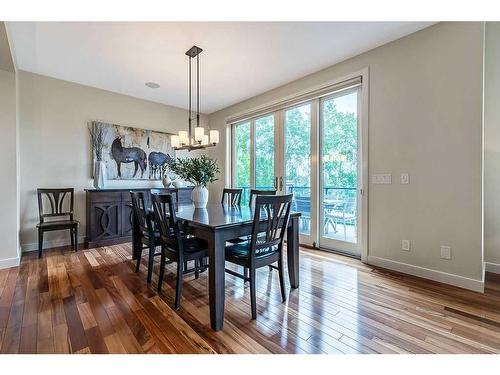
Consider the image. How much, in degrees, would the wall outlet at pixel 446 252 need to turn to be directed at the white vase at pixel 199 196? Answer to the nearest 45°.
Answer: approximately 45° to its right

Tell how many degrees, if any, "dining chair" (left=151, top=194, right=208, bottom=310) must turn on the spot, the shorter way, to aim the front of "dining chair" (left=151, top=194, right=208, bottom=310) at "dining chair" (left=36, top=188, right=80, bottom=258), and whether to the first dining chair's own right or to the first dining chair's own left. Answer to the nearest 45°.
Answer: approximately 90° to the first dining chair's own left

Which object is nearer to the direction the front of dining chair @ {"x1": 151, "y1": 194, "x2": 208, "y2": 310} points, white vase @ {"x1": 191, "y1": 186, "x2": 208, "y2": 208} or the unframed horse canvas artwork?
the white vase

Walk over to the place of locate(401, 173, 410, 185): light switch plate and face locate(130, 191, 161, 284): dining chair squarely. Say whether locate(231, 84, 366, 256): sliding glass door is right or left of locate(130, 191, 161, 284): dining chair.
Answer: right

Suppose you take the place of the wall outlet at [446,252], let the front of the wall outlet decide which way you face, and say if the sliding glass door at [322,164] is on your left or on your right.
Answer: on your right

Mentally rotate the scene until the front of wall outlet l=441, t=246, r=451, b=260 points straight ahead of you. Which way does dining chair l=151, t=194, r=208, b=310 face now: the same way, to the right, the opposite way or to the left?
the opposite way
